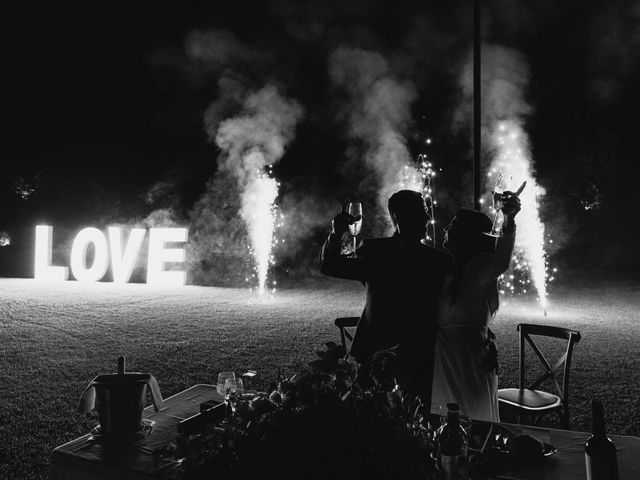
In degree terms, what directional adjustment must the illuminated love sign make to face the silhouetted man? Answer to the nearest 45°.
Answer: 0° — it already faces them

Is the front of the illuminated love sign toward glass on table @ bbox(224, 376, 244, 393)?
yes

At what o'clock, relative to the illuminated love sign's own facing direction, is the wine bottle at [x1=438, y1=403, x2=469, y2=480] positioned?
The wine bottle is roughly at 12 o'clock from the illuminated love sign.

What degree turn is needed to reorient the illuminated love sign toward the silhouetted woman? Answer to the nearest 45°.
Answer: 0° — it already faces them

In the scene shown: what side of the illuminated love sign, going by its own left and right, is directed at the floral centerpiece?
front

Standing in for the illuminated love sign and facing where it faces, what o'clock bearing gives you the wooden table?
The wooden table is roughly at 12 o'clock from the illuminated love sign.

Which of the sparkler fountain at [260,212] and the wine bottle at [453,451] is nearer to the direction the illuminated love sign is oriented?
the wine bottle

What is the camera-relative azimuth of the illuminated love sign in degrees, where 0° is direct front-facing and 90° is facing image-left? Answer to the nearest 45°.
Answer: approximately 0°

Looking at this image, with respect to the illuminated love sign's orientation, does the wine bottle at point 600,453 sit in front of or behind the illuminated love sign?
in front

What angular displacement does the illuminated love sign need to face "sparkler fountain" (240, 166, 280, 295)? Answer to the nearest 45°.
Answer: approximately 90° to its left
